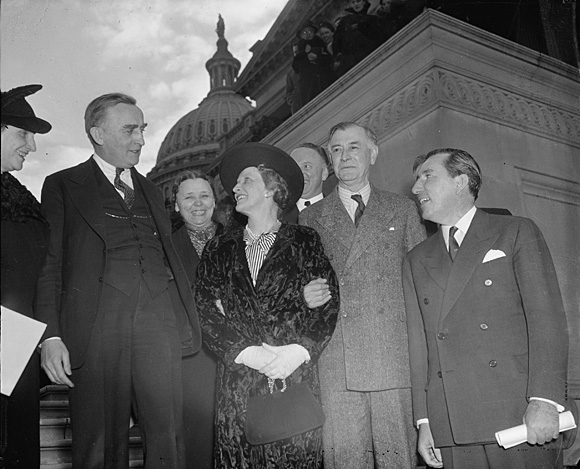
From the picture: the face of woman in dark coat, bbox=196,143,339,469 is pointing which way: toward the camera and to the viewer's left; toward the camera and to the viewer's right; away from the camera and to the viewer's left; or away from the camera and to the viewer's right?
toward the camera and to the viewer's left

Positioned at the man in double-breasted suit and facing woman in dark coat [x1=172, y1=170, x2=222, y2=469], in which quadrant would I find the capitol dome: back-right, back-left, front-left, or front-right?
front-right

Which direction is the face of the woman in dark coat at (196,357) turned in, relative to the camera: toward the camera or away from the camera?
toward the camera

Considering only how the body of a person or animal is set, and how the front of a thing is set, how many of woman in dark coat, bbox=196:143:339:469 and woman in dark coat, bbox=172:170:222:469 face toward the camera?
2

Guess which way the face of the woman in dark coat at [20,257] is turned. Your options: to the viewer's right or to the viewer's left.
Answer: to the viewer's right

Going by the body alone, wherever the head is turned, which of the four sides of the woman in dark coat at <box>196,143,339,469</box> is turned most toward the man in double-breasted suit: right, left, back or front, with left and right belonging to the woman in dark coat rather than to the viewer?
left

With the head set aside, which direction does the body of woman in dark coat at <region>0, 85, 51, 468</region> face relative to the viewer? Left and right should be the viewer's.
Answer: facing the viewer and to the right of the viewer

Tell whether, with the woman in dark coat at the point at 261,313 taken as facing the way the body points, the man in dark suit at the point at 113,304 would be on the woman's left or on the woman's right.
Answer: on the woman's right

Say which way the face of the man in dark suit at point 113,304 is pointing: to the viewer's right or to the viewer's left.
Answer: to the viewer's right

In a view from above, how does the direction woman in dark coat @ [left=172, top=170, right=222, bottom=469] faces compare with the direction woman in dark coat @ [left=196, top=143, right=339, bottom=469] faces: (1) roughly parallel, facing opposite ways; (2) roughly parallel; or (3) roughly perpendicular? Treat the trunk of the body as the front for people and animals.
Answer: roughly parallel

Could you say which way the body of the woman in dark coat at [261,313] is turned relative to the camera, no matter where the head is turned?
toward the camera

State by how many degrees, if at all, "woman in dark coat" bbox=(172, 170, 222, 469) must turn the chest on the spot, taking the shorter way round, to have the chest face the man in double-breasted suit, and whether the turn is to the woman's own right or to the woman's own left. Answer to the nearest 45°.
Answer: approximately 45° to the woman's own left
